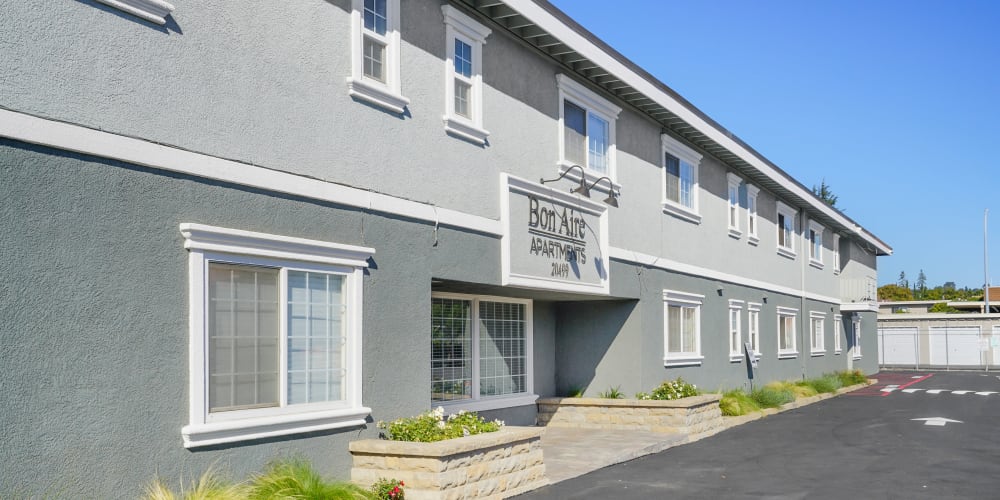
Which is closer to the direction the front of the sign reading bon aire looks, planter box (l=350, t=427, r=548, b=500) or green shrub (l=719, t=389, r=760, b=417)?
the planter box

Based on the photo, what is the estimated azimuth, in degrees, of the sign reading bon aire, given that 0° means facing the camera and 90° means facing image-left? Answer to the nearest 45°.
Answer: approximately 315°

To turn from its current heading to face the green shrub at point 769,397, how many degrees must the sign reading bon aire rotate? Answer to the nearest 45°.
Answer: approximately 90° to its left

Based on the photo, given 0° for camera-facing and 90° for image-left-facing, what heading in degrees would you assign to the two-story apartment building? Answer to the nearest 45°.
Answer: approximately 315°
